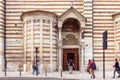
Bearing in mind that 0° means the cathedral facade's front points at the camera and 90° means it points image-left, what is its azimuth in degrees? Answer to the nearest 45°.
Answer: approximately 0°
